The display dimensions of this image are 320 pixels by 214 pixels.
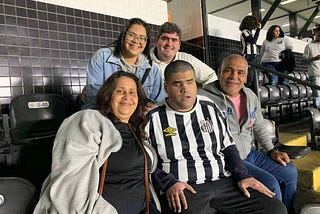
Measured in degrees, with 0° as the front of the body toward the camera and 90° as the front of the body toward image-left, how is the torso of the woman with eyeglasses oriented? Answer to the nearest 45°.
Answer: approximately 0°

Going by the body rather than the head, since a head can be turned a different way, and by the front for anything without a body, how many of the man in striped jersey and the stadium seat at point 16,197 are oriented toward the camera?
2

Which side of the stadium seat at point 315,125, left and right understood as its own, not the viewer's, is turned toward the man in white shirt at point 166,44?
right

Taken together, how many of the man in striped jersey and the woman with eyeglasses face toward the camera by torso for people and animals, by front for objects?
2

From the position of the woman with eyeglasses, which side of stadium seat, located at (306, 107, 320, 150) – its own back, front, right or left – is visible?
right

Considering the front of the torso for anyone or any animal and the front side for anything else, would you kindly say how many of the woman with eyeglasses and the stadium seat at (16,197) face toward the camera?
2

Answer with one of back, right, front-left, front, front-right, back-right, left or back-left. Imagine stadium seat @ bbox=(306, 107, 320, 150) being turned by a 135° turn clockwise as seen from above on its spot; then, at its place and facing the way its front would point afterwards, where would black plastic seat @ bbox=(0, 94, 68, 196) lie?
front-left

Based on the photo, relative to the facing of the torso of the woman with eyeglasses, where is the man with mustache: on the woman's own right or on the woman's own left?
on the woman's own left

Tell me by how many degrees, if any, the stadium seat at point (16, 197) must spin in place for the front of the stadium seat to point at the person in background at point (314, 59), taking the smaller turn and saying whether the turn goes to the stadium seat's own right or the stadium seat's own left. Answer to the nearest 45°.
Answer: approximately 90° to the stadium seat's own left
